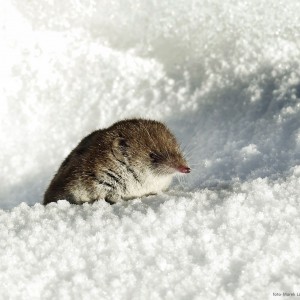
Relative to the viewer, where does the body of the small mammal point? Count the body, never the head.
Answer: to the viewer's right
